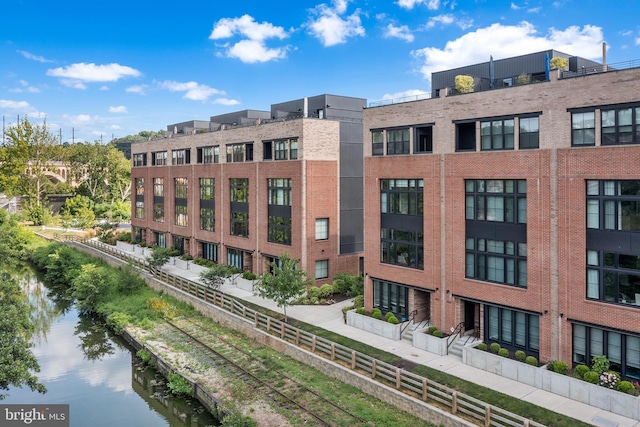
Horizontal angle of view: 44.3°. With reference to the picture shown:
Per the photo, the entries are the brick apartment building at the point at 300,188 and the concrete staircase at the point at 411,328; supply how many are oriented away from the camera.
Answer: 0

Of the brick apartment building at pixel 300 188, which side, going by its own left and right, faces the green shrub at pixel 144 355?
front

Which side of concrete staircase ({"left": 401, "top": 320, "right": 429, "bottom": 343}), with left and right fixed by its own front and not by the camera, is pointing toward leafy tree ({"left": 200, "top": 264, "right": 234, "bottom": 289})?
right

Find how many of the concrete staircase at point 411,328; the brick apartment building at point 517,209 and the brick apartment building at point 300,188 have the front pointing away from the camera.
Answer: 0

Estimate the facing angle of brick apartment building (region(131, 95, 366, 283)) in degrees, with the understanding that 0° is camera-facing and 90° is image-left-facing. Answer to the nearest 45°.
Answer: approximately 45°

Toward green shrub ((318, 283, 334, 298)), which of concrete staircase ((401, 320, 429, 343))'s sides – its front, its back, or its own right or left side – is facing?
right

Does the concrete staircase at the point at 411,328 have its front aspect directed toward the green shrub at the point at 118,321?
no

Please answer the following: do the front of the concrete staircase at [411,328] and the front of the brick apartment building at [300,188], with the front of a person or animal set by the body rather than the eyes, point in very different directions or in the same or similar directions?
same or similar directions

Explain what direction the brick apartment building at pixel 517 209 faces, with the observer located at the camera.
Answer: facing the viewer and to the left of the viewer

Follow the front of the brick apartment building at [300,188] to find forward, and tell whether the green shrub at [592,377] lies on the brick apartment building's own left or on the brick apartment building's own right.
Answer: on the brick apartment building's own left

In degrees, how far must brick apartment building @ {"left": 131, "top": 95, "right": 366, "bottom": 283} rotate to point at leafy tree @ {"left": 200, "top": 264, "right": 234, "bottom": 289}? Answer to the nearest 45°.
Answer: approximately 45° to its right
